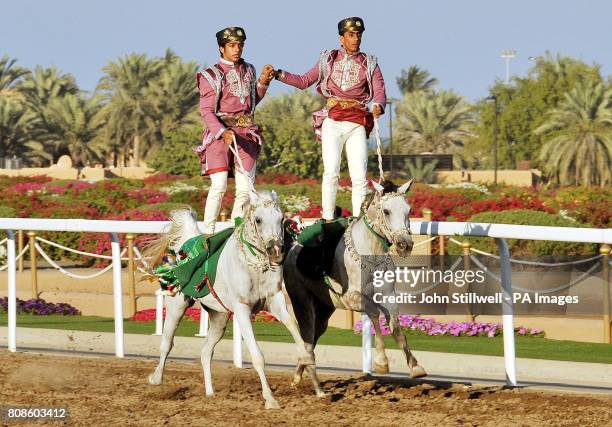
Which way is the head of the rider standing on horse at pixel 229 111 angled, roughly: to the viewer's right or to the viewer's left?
to the viewer's right

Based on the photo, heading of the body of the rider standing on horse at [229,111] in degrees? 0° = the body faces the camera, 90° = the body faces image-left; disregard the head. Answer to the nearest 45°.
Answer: approximately 315°

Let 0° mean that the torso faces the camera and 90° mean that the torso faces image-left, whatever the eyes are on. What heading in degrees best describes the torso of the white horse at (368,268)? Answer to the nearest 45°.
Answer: approximately 315°

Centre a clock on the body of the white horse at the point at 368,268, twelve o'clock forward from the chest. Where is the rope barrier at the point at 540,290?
The rope barrier is roughly at 9 o'clock from the white horse.

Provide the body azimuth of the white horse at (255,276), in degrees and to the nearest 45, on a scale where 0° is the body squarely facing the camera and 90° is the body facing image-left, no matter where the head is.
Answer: approximately 315°

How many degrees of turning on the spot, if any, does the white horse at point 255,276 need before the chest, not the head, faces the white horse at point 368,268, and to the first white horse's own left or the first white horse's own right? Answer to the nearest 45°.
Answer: approximately 45° to the first white horse's own left

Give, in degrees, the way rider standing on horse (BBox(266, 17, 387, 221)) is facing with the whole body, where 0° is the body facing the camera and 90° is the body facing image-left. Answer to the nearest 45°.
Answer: approximately 0°

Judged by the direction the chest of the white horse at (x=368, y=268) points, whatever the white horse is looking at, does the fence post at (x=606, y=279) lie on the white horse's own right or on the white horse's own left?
on the white horse's own left
